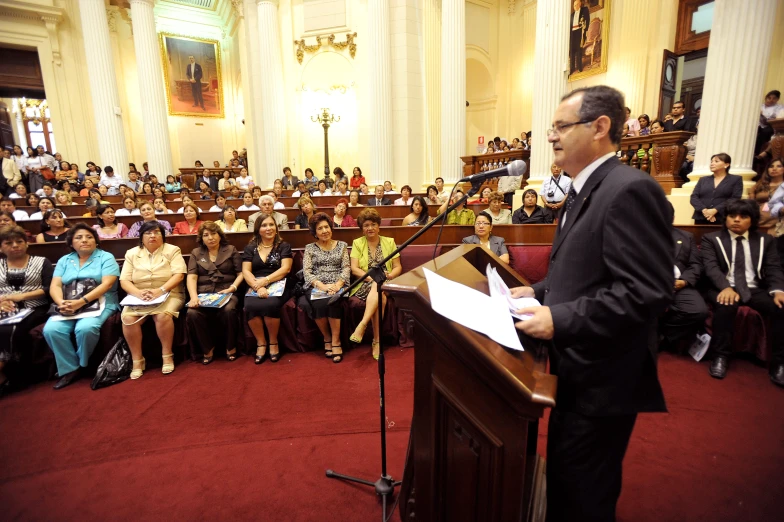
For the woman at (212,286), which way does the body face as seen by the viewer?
toward the camera

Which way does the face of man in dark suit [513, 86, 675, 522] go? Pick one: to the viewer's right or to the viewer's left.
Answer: to the viewer's left

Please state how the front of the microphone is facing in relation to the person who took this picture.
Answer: facing to the right of the viewer

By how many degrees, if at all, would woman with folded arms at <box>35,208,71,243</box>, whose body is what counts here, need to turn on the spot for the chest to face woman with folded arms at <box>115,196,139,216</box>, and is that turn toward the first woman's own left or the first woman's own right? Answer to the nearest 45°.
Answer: approximately 90° to the first woman's own left

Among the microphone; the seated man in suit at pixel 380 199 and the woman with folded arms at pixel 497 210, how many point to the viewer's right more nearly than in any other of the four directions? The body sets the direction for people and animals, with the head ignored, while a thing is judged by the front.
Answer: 1

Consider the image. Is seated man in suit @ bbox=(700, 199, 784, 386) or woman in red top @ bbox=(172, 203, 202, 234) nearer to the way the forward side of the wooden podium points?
the woman in red top

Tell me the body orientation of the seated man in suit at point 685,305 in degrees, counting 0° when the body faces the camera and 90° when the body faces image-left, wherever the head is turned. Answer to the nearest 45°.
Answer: approximately 45°

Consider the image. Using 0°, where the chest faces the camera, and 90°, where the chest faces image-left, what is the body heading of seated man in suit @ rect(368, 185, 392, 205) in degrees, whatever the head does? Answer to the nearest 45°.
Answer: approximately 0°

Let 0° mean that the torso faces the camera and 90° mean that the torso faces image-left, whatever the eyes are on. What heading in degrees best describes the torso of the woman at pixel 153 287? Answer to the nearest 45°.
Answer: approximately 0°

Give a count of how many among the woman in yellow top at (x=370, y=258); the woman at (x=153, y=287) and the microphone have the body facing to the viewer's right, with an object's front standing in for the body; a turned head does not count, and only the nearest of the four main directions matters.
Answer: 1

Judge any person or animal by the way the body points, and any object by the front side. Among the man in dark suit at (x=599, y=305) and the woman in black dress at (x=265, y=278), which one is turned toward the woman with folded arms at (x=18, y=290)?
the man in dark suit

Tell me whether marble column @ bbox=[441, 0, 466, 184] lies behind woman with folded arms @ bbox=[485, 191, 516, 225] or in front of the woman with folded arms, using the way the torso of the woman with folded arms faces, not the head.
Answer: behind

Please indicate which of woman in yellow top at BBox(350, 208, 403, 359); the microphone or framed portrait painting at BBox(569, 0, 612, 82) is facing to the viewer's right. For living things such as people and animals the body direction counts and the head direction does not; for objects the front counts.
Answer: the microphone

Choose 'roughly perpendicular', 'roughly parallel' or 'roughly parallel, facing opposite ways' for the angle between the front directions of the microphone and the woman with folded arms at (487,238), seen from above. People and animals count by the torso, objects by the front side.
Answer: roughly perpendicular
